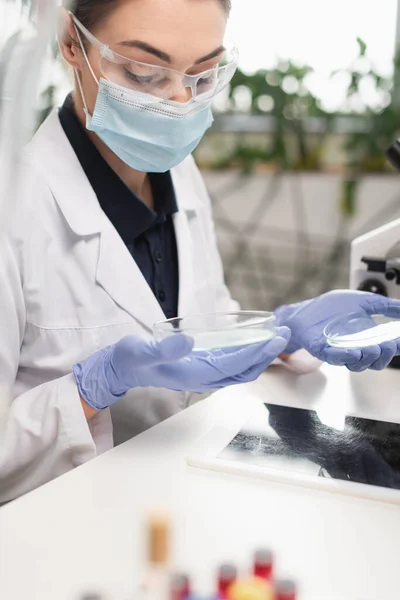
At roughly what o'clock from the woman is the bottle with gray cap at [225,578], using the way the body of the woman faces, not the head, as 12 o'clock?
The bottle with gray cap is roughly at 1 o'clock from the woman.

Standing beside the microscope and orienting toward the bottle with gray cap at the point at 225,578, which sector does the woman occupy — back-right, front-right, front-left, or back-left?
front-right

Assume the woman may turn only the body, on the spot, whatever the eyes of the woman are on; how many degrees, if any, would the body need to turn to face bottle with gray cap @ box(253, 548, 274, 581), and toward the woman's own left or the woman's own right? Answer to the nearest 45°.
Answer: approximately 45° to the woman's own right

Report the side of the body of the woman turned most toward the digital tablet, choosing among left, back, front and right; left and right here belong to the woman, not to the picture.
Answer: front

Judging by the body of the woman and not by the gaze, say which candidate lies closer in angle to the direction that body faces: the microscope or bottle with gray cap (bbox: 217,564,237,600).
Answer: the bottle with gray cap

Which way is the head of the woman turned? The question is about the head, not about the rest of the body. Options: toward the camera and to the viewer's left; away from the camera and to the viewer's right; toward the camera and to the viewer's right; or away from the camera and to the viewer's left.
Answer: toward the camera and to the viewer's right

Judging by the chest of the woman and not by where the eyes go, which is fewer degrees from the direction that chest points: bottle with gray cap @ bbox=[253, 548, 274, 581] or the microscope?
the bottle with gray cap

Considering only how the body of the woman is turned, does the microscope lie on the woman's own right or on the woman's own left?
on the woman's own left

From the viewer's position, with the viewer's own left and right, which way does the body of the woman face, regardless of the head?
facing the viewer and to the right of the viewer
